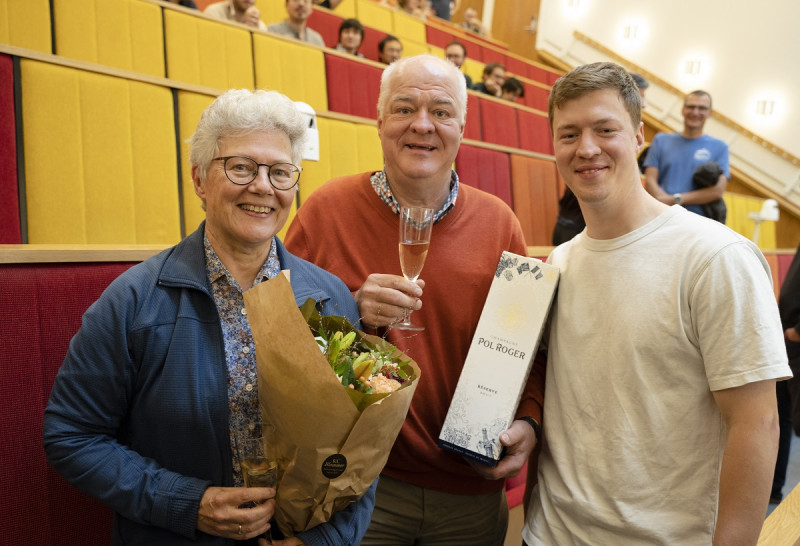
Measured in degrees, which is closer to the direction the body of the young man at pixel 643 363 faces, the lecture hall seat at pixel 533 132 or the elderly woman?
the elderly woman

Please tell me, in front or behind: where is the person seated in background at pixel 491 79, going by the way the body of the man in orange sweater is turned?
behind

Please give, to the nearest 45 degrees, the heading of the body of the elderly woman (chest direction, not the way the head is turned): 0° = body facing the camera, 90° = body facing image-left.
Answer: approximately 315°

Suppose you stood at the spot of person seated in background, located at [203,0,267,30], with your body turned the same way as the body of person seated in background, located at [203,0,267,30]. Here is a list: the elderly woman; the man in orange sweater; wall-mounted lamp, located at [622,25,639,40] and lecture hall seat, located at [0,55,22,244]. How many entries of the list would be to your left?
1

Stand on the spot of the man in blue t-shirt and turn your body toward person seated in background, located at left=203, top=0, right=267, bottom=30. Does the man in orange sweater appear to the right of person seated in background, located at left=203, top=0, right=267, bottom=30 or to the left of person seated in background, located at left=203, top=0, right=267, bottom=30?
left

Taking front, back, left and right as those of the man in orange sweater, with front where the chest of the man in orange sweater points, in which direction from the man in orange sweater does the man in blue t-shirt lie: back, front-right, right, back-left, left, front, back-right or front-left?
back-left

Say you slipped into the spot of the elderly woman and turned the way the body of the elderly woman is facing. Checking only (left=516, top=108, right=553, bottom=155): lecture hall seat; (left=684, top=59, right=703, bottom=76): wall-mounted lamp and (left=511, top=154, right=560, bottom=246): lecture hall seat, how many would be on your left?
3

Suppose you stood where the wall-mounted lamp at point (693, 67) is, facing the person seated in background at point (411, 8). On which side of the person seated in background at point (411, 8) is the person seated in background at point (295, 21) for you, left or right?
left

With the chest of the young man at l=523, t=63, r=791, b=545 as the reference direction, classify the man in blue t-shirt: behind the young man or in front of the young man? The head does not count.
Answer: behind

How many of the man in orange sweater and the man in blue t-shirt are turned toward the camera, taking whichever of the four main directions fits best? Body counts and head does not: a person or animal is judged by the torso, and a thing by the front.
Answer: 2

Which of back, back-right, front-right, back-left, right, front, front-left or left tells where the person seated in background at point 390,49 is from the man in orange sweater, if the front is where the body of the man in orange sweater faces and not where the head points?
back
